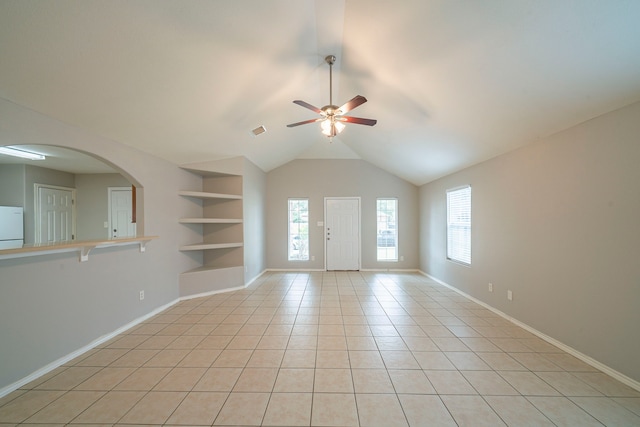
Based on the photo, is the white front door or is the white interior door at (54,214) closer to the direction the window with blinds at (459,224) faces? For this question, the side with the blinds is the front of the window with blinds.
the white interior door

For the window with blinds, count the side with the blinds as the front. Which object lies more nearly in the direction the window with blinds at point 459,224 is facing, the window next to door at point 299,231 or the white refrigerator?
the white refrigerator

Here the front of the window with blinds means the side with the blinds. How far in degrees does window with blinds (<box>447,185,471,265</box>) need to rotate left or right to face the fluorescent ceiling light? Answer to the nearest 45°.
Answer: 0° — it already faces it

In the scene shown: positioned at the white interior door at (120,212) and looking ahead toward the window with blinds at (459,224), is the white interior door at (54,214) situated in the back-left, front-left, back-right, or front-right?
back-right

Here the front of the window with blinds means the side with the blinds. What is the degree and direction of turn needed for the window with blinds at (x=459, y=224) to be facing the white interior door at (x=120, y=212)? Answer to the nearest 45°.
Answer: approximately 45° to its right

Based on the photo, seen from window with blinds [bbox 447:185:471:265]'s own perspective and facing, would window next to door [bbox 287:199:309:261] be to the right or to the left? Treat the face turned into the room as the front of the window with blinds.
on its right

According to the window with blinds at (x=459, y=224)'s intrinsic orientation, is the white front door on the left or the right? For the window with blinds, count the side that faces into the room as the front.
on its right

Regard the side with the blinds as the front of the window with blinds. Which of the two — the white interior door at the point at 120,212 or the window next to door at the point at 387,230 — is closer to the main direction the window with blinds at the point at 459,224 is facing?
the white interior door

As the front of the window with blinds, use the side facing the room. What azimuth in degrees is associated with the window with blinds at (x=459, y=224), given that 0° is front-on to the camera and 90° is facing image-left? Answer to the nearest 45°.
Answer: approximately 45°

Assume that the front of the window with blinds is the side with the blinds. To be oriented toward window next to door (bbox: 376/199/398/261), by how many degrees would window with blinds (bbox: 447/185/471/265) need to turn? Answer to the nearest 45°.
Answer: approximately 90° to its right
